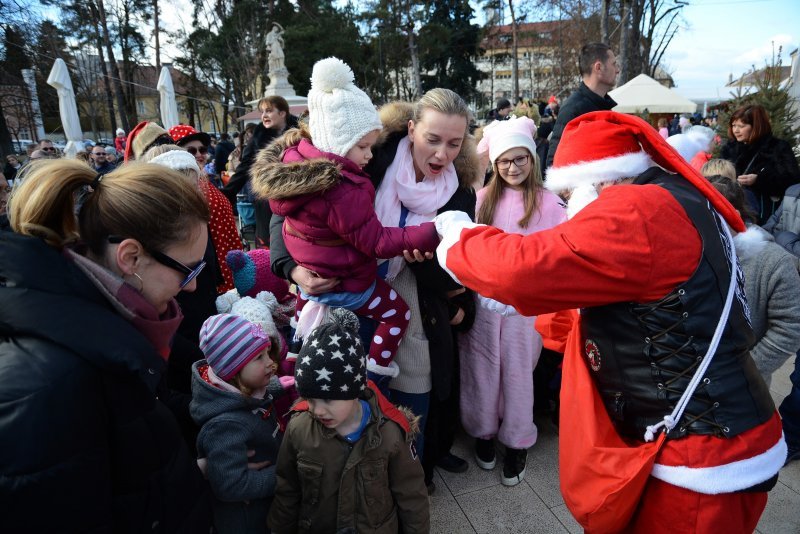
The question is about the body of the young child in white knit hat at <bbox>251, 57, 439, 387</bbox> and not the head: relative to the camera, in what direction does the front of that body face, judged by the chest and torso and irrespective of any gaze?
to the viewer's right

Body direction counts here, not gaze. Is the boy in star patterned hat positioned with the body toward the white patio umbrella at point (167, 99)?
no

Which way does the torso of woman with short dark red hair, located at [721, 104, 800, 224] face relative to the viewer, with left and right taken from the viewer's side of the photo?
facing the viewer and to the left of the viewer

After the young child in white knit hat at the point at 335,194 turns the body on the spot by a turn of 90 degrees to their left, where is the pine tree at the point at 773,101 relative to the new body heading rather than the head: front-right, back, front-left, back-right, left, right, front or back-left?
front-right

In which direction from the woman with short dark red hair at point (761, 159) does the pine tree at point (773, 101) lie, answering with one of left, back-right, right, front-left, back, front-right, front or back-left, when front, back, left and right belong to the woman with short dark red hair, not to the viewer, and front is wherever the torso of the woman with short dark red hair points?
back-right

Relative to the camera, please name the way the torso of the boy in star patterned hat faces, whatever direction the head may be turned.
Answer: toward the camera

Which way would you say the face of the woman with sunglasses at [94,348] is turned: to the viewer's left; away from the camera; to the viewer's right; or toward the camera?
to the viewer's right

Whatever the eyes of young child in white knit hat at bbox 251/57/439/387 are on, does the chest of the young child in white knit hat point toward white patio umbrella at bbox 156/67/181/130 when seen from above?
no

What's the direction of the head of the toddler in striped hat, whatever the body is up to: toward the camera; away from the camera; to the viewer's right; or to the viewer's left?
to the viewer's right
